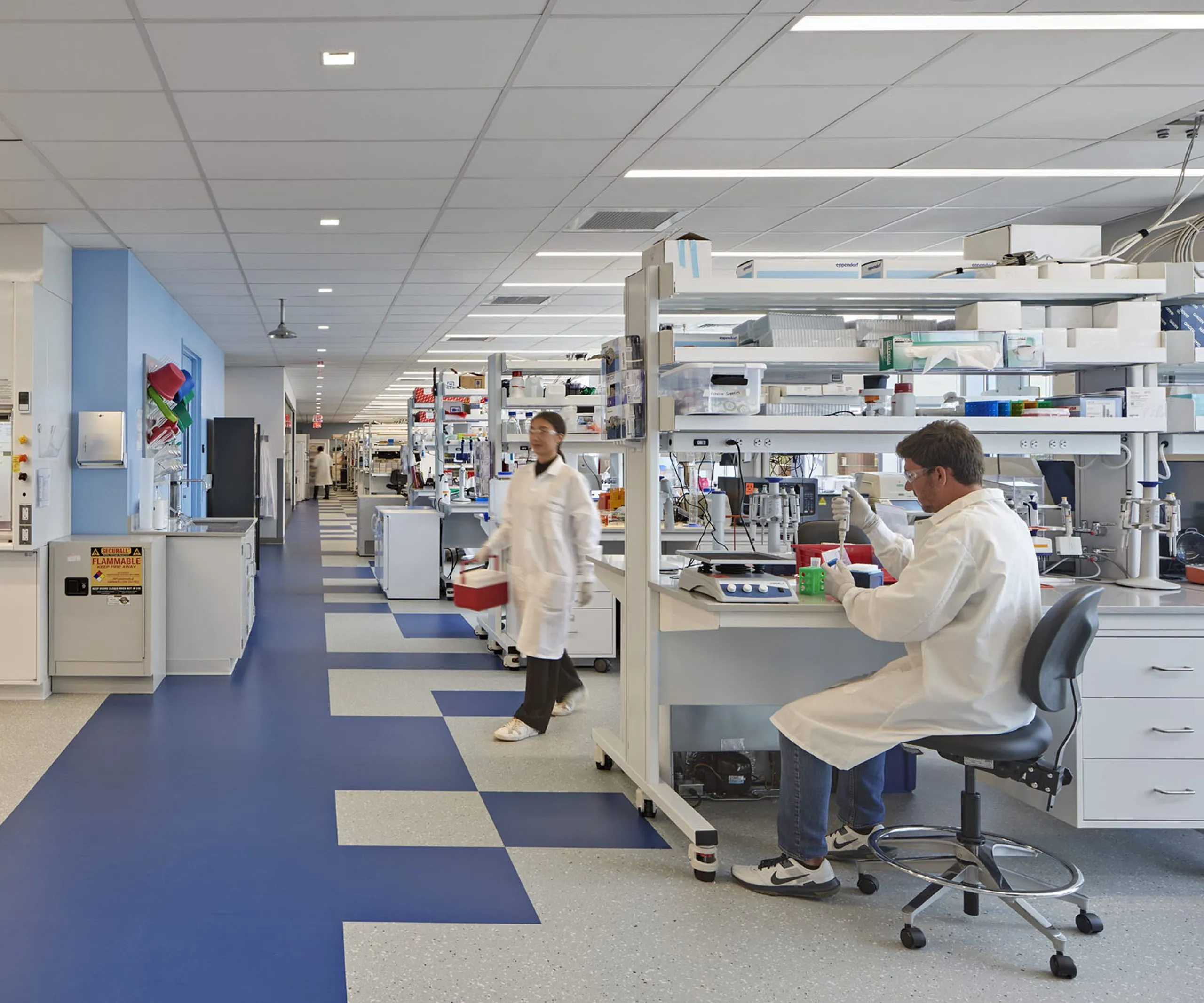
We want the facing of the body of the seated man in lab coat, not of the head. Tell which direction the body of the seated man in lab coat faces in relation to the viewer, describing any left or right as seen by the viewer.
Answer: facing to the left of the viewer

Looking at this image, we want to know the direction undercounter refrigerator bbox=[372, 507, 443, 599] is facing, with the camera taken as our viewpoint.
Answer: facing to the left of the viewer

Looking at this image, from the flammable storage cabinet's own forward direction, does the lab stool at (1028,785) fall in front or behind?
in front

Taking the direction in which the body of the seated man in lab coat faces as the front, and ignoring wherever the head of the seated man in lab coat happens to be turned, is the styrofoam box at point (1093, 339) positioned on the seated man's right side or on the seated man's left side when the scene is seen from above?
on the seated man's right side

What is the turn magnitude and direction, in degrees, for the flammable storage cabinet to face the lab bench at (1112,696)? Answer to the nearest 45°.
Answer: approximately 45° to its left

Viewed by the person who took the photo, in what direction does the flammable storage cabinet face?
facing the viewer

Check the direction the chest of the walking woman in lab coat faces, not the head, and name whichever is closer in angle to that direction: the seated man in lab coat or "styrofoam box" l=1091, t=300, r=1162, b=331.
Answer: the seated man in lab coat

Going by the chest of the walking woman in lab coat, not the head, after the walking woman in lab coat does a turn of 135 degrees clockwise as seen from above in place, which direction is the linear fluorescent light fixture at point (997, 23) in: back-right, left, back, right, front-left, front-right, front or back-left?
back-right
